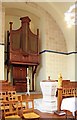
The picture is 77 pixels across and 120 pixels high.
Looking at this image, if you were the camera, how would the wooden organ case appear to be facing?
facing the viewer and to the right of the viewer

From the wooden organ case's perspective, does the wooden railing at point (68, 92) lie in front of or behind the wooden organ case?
in front
